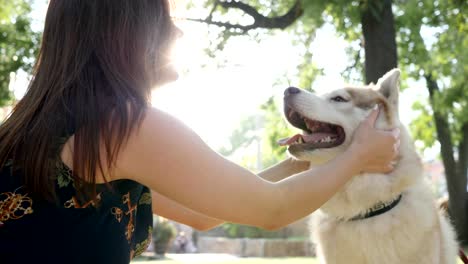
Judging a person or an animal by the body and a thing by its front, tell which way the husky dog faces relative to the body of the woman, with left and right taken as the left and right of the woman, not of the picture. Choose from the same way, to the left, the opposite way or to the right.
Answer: the opposite way

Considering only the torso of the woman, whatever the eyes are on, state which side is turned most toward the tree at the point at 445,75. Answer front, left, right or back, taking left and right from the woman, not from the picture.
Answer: front

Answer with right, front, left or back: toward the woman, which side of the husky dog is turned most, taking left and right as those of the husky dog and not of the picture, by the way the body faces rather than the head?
front

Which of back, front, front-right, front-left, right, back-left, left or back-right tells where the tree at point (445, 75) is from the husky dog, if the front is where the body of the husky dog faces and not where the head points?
back-right

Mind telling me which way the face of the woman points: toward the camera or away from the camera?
away from the camera

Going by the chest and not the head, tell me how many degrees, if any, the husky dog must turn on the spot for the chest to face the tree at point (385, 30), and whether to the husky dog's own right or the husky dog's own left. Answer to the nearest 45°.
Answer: approximately 135° to the husky dog's own right

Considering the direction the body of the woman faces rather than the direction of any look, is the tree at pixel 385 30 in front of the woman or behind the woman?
in front

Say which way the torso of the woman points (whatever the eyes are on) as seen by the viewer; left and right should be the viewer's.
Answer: facing away from the viewer and to the right of the viewer

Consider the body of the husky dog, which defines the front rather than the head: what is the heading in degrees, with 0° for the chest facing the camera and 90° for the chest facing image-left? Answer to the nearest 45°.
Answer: approximately 45°
